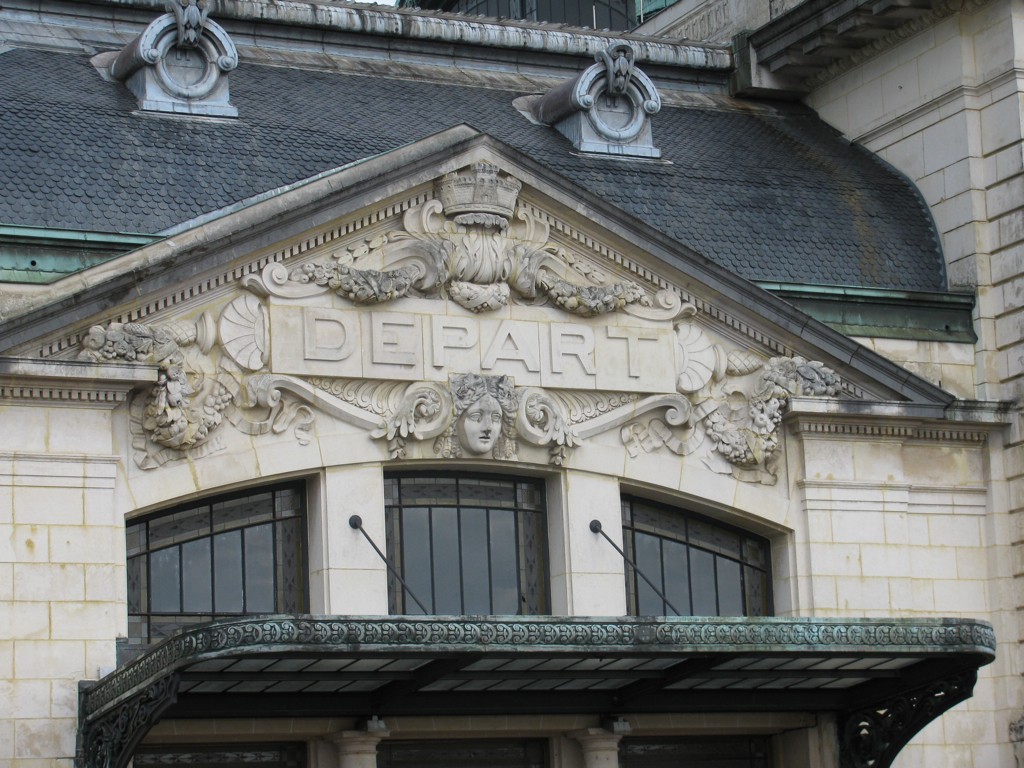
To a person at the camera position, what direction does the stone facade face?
facing the viewer
